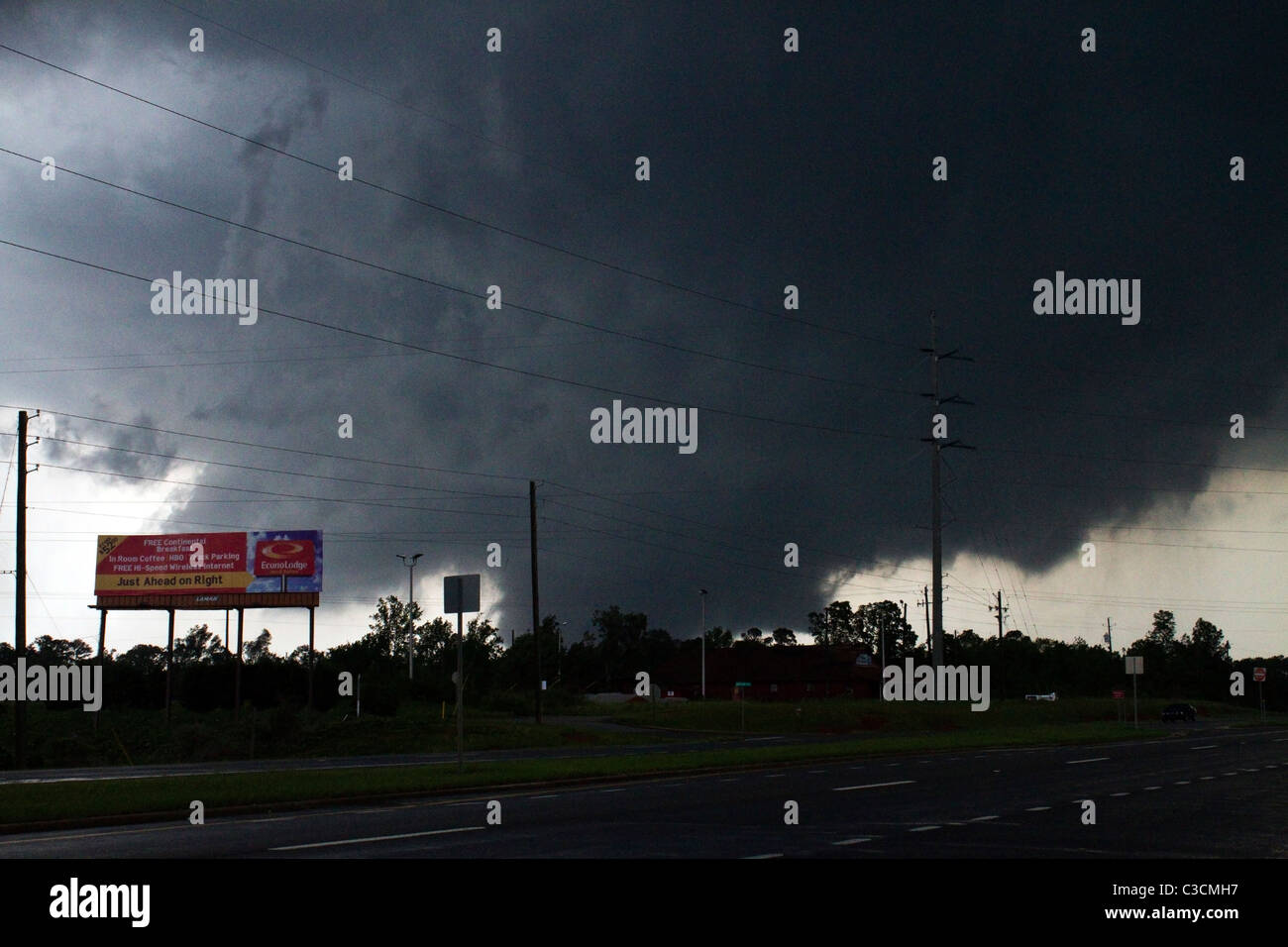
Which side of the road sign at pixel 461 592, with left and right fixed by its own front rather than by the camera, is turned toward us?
back
